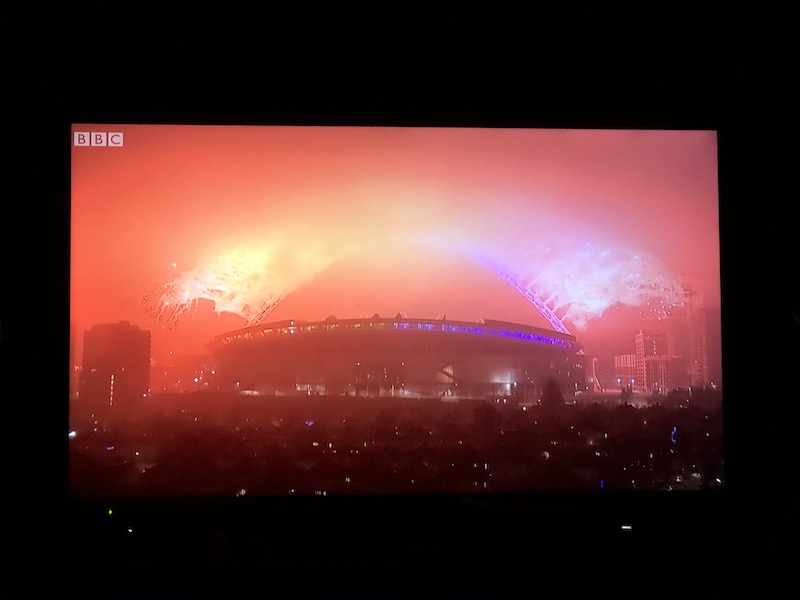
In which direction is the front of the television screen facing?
toward the camera
